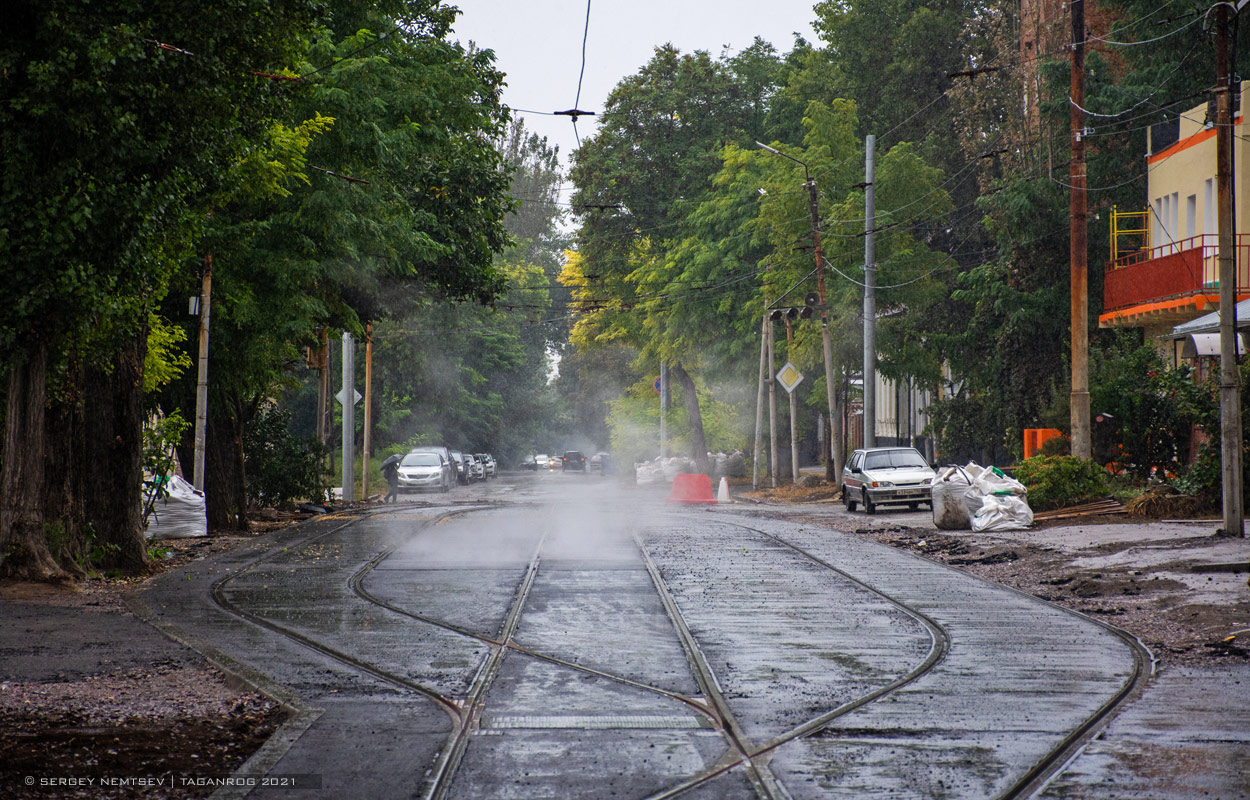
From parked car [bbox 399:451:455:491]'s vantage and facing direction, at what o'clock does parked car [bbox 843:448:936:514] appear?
parked car [bbox 843:448:936:514] is roughly at 11 o'clock from parked car [bbox 399:451:455:491].

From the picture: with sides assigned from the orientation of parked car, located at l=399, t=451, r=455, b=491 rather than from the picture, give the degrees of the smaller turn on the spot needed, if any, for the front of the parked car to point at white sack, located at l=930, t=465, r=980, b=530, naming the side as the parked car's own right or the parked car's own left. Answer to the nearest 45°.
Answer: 0° — it already faces it

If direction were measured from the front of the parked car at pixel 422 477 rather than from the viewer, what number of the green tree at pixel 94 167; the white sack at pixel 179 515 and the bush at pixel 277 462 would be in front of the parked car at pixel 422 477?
3

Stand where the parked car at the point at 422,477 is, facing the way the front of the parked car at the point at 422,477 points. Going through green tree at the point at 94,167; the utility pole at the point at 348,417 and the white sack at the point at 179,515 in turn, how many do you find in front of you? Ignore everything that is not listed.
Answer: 3

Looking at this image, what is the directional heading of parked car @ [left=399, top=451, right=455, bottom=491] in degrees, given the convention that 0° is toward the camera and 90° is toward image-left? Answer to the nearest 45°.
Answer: approximately 0°

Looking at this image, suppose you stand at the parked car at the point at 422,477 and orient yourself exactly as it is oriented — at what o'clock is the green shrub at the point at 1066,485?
The green shrub is roughly at 11 o'clock from the parked car.

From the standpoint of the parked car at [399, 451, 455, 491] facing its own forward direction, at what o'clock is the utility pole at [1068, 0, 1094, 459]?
The utility pole is roughly at 11 o'clock from the parked car.

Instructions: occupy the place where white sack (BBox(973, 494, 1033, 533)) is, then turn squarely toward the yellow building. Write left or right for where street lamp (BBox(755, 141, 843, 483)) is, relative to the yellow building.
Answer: left
